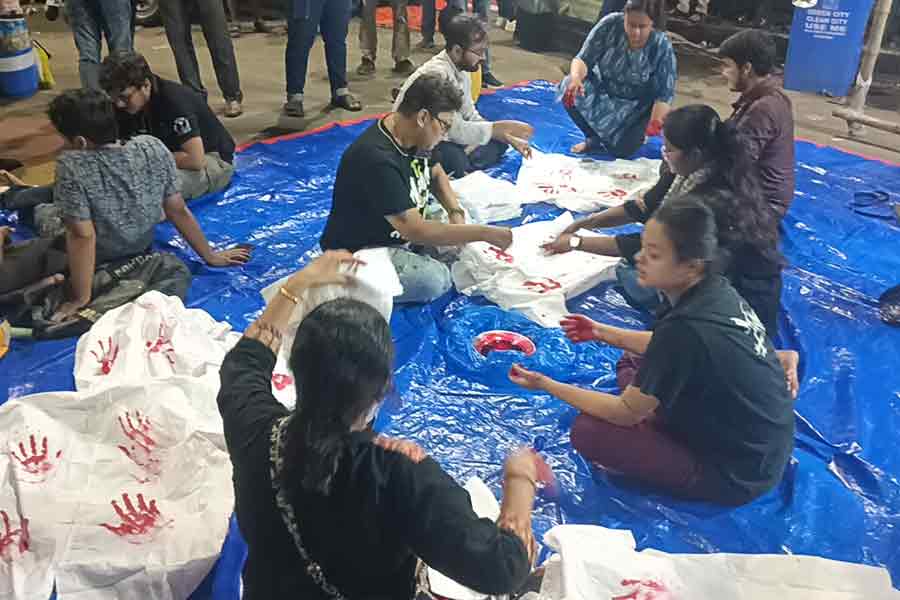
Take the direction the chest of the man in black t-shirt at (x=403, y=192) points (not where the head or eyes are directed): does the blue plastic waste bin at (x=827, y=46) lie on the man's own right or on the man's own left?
on the man's own left

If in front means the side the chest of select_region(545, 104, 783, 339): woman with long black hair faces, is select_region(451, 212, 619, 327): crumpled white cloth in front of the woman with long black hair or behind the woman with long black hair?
in front

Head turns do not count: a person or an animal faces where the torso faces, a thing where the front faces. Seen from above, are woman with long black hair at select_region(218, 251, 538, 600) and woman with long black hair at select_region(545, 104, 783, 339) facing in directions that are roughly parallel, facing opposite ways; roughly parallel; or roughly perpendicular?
roughly perpendicular

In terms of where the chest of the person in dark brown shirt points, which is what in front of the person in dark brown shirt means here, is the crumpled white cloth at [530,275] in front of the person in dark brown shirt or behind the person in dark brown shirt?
in front

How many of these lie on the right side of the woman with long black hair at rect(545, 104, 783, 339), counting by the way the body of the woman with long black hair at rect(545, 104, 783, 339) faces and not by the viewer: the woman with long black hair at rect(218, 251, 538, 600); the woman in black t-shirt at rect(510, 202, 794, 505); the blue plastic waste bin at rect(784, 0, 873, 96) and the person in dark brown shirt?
2

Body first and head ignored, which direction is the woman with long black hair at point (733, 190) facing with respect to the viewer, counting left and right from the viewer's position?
facing to the left of the viewer

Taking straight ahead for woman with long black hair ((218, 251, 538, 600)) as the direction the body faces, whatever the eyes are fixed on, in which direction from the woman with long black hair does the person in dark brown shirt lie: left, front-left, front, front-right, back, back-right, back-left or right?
front-right

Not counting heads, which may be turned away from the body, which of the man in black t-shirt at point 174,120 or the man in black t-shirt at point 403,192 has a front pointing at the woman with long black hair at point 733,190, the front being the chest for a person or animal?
the man in black t-shirt at point 403,192

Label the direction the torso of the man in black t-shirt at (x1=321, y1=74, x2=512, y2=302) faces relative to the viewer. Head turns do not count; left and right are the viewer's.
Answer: facing to the right of the viewer

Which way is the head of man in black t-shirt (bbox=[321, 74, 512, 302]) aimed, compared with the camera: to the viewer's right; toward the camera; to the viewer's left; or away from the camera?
to the viewer's right

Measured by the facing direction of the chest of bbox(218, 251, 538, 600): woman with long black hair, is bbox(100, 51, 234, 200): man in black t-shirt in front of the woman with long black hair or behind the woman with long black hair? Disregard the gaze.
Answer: in front

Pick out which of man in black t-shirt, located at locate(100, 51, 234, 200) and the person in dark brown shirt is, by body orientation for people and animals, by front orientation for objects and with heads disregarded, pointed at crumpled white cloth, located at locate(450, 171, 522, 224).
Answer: the person in dark brown shirt

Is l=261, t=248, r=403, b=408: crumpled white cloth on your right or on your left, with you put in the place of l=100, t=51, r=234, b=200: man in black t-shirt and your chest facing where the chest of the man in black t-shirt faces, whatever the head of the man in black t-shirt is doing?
on your left

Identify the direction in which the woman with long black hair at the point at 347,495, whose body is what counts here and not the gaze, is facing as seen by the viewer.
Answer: away from the camera

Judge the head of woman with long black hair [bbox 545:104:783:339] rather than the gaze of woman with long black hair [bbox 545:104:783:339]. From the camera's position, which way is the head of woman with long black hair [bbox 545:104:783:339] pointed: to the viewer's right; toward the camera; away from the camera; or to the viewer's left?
to the viewer's left
